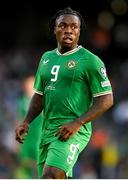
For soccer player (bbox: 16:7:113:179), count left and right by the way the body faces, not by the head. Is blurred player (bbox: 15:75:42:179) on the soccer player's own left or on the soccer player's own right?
on the soccer player's own right

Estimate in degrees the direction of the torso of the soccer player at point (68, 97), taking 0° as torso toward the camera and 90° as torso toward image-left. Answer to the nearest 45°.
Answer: approximately 45°
